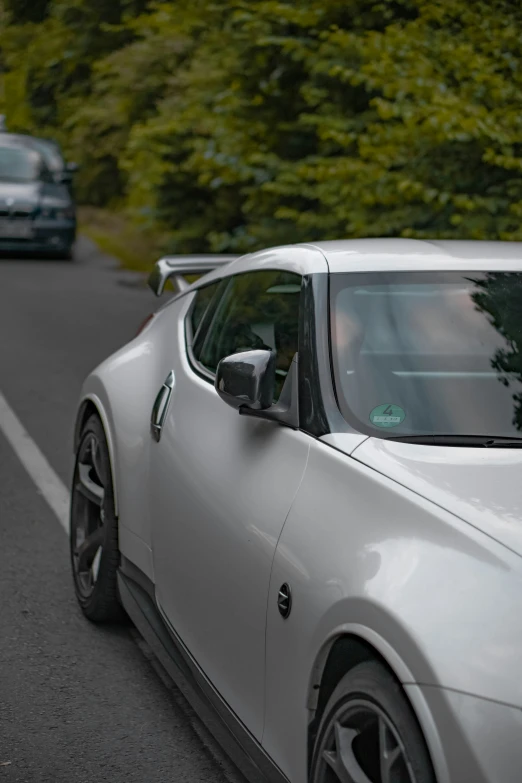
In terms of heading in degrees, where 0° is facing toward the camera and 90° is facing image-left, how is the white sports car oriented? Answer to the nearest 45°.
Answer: approximately 315°
